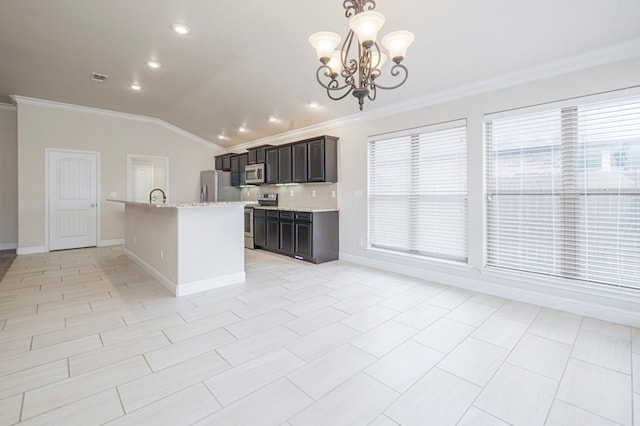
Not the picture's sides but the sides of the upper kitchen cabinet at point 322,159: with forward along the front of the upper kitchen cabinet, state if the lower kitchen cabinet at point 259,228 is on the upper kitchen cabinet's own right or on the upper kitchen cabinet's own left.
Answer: on the upper kitchen cabinet's own right

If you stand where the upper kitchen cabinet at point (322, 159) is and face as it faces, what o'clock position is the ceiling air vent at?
The ceiling air vent is roughly at 1 o'clock from the upper kitchen cabinet.

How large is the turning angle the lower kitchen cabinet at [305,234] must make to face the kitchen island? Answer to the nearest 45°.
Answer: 0° — it already faces it

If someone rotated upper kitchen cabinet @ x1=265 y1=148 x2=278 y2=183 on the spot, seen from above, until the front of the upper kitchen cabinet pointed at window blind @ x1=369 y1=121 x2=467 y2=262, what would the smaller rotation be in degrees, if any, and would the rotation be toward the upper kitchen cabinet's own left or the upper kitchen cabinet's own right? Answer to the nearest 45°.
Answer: approximately 90° to the upper kitchen cabinet's own left

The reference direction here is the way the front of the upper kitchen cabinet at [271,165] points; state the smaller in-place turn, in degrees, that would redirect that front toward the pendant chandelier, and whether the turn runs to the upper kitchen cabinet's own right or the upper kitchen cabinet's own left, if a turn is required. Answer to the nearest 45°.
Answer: approximately 45° to the upper kitchen cabinet's own left

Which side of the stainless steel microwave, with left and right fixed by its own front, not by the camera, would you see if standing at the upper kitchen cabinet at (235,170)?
right

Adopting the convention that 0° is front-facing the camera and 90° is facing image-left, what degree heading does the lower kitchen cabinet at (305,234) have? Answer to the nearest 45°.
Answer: approximately 45°

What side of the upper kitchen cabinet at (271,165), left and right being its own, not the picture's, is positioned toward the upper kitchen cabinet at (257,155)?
right

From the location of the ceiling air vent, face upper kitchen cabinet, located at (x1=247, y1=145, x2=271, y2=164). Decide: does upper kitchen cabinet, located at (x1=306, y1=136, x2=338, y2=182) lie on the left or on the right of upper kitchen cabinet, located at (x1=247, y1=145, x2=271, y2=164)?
right

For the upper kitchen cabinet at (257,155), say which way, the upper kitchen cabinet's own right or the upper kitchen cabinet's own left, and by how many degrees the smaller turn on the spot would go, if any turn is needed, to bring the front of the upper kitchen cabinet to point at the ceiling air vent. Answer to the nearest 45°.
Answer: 0° — it already faces it
